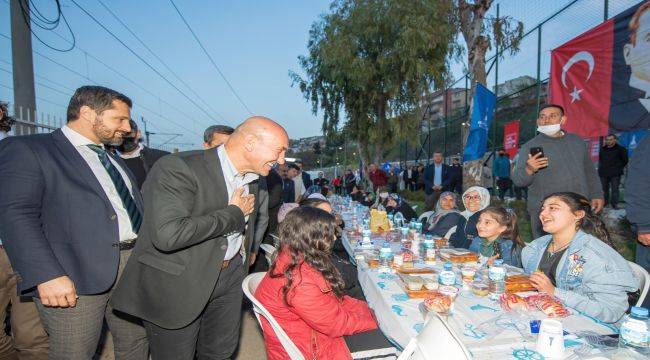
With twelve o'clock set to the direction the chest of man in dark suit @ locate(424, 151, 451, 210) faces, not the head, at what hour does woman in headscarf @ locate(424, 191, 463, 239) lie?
The woman in headscarf is roughly at 12 o'clock from the man in dark suit.

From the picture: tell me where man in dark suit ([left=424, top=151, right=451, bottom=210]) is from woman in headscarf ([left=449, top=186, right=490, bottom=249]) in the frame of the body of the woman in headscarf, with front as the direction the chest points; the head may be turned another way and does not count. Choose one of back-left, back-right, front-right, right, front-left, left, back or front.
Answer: back-right

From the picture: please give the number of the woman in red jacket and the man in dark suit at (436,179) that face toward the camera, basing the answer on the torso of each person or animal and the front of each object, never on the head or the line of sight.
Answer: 1

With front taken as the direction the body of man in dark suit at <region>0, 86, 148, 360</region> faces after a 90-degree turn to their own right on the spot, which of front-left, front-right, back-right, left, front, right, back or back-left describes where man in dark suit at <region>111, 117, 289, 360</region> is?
left

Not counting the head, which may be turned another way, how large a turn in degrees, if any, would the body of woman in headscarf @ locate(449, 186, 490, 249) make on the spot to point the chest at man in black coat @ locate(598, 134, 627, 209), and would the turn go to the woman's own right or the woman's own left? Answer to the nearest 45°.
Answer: approximately 180°

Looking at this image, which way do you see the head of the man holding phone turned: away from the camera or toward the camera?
toward the camera

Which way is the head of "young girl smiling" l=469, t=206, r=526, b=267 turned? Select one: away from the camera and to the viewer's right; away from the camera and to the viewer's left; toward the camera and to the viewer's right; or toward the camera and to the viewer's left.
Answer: toward the camera and to the viewer's left

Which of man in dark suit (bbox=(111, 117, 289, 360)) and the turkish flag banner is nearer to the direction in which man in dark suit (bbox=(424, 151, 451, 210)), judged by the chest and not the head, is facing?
the man in dark suit

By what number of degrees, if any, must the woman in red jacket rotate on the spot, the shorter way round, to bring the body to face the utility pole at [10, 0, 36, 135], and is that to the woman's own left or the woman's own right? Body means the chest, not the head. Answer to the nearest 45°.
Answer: approximately 90° to the woman's own left

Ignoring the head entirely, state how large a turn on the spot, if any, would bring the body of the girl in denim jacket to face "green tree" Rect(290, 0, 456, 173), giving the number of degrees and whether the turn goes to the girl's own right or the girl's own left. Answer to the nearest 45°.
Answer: approximately 90° to the girl's own right

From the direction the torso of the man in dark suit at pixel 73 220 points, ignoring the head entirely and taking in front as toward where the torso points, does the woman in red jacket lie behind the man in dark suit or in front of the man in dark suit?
in front

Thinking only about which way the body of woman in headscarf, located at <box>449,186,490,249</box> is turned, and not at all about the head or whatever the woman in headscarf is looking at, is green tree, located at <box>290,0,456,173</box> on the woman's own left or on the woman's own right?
on the woman's own right

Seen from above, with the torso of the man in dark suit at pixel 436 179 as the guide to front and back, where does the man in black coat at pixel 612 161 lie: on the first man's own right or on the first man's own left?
on the first man's own left

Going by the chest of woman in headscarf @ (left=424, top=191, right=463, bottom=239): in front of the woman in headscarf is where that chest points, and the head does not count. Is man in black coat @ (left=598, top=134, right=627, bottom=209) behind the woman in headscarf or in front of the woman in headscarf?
behind

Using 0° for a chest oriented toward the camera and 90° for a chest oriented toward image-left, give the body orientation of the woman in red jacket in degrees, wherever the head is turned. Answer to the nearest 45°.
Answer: approximately 225°

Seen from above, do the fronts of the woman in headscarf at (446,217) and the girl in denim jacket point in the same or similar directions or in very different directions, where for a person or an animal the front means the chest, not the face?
same or similar directions

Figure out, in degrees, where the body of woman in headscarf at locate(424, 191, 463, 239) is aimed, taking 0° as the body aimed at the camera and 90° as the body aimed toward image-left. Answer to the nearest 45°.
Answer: approximately 45°

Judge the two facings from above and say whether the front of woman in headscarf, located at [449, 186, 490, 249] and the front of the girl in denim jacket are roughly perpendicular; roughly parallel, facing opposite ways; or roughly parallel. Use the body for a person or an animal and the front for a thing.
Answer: roughly parallel

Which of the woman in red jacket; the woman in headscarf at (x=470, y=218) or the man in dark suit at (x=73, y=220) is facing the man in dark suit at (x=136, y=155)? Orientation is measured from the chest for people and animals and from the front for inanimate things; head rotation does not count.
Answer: the woman in headscarf

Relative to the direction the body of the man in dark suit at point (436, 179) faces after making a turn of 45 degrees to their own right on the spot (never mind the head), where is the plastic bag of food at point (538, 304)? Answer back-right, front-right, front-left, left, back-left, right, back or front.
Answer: front-left
